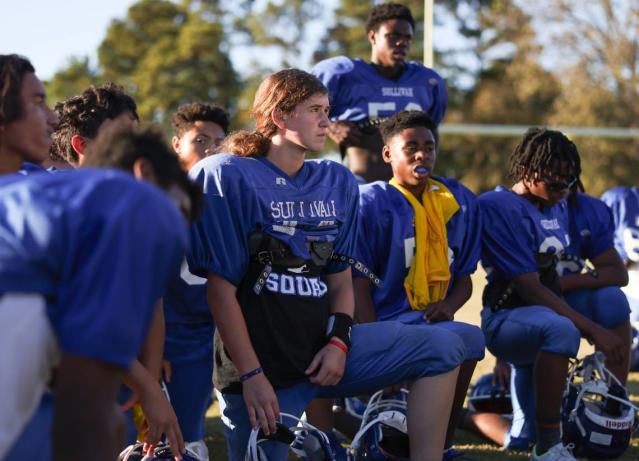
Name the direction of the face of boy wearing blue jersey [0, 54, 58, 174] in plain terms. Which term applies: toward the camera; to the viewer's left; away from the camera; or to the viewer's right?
to the viewer's right

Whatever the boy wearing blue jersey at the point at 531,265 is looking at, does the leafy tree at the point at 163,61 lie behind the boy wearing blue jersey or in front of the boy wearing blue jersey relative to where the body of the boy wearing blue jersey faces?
behind

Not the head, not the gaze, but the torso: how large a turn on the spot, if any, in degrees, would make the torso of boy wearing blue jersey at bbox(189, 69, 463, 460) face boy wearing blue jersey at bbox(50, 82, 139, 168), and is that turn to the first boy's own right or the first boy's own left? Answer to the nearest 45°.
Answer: approximately 135° to the first boy's own right

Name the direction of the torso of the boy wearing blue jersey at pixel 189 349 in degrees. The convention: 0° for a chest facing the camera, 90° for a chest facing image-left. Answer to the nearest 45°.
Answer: approximately 315°

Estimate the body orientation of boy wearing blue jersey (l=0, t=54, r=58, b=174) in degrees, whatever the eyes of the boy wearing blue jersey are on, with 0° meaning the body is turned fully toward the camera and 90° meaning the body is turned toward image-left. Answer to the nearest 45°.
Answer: approximately 270°

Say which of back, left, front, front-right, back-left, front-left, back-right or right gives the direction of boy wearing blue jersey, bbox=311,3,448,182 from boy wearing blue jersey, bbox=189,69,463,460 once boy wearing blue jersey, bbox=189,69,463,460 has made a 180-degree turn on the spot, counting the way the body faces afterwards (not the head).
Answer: front-right
